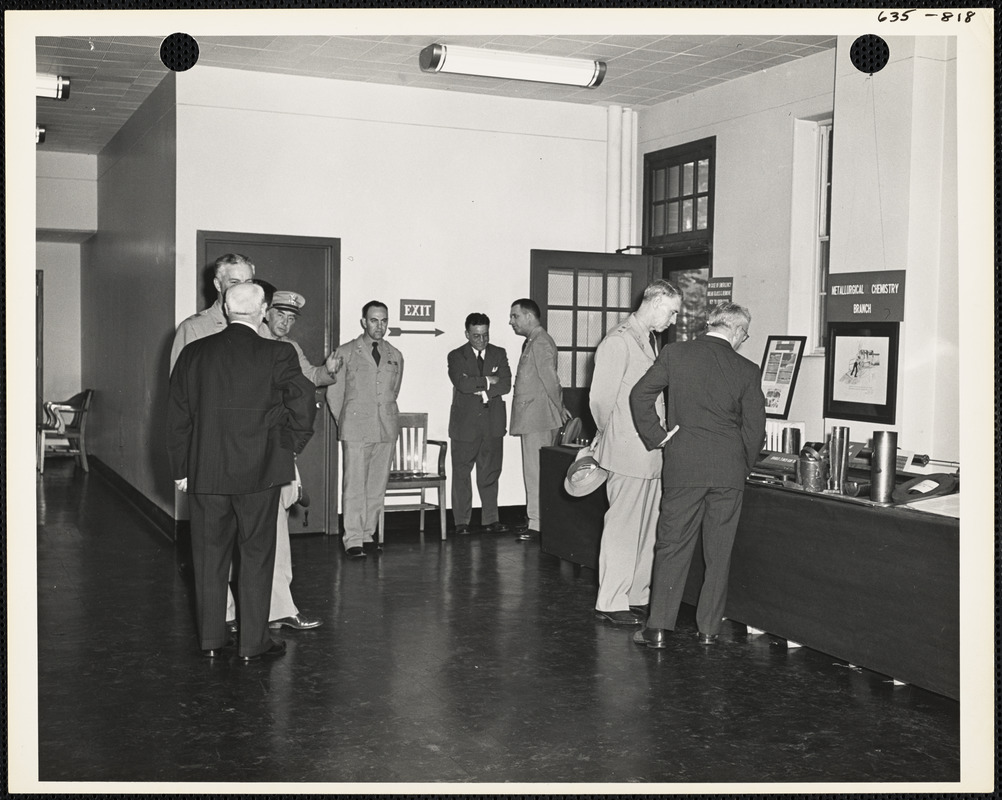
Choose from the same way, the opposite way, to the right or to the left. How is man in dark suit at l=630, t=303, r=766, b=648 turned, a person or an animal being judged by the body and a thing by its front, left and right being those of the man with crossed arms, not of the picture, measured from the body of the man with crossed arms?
the opposite way

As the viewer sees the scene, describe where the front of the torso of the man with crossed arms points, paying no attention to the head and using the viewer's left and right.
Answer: facing the viewer

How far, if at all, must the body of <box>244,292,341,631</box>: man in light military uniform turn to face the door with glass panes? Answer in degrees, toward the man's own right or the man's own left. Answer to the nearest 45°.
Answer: approximately 90° to the man's own left

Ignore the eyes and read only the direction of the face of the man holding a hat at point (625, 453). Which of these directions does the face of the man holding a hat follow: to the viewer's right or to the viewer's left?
to the viewer's right

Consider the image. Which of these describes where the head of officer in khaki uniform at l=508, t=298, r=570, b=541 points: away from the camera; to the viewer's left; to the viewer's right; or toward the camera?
to the viewer's left

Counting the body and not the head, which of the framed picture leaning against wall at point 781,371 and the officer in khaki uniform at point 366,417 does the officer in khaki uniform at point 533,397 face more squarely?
the officer in khaki uniform

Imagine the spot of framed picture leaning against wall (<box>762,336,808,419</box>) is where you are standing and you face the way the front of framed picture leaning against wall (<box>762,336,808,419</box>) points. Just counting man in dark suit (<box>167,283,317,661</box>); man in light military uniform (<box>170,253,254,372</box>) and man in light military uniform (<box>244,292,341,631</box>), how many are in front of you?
3

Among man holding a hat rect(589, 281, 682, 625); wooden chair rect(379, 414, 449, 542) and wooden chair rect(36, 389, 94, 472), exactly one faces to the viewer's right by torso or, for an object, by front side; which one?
the man holding a hat

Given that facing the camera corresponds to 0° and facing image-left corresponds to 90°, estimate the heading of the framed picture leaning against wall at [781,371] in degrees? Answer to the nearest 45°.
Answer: approximately 45°

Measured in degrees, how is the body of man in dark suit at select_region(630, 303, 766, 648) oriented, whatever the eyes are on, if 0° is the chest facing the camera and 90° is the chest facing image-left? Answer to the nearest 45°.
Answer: approximately 180°

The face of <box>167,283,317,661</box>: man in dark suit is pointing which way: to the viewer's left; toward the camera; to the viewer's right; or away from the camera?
away from the camera

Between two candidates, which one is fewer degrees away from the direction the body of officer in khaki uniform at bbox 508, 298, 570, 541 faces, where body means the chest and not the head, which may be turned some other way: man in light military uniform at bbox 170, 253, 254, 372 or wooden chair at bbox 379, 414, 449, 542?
the wooden chair

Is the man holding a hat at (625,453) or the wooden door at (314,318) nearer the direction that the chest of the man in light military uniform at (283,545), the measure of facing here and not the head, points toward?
the man holding a hat

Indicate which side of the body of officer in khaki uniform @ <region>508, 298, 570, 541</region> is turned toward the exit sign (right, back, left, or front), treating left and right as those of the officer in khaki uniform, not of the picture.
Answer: front

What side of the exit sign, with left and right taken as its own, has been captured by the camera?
front

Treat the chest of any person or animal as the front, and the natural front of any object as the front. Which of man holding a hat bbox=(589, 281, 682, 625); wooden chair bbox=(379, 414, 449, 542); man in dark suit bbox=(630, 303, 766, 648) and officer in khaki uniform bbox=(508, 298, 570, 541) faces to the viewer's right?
the man holding a hat
